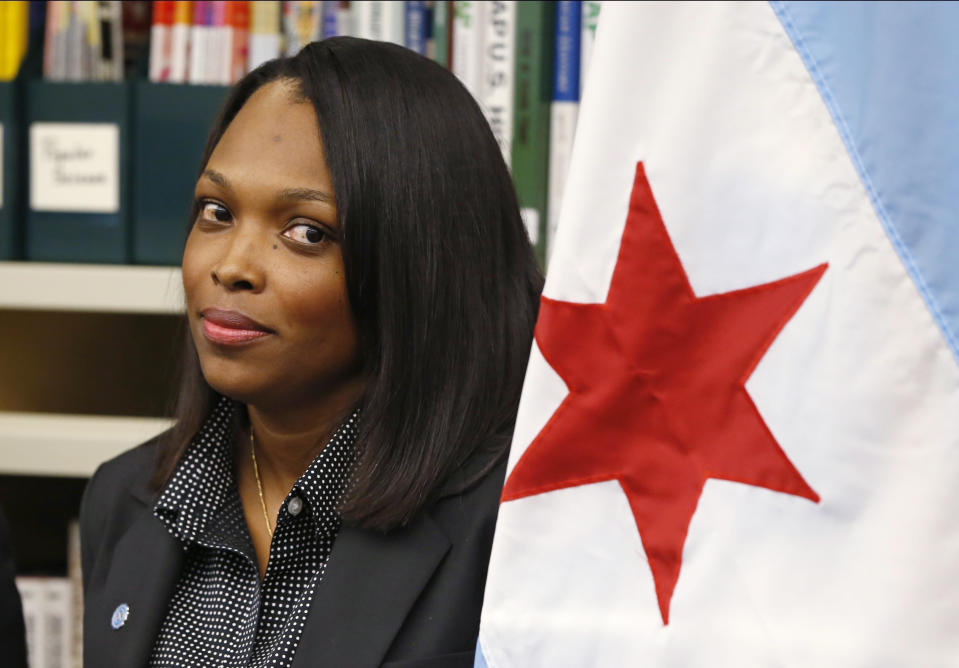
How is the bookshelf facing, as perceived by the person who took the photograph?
facing the viewer

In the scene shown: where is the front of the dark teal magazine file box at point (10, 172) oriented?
toward the camera

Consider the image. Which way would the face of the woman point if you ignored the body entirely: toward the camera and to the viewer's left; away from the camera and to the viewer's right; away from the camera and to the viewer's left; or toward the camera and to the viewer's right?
toward the camera and to the viewer's left
